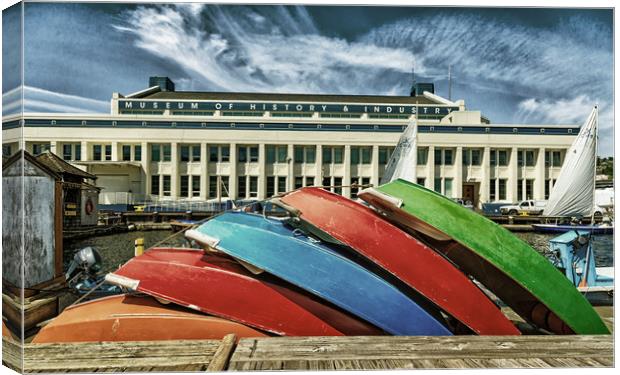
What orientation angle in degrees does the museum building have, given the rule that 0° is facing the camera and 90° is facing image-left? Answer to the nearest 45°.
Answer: approximately 0°

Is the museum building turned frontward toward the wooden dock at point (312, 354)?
yes

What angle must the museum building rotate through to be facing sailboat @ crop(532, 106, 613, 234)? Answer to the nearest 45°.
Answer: approximately 90° to its left

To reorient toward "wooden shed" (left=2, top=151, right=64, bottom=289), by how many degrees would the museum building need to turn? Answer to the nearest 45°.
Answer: approximately 45° to its right
